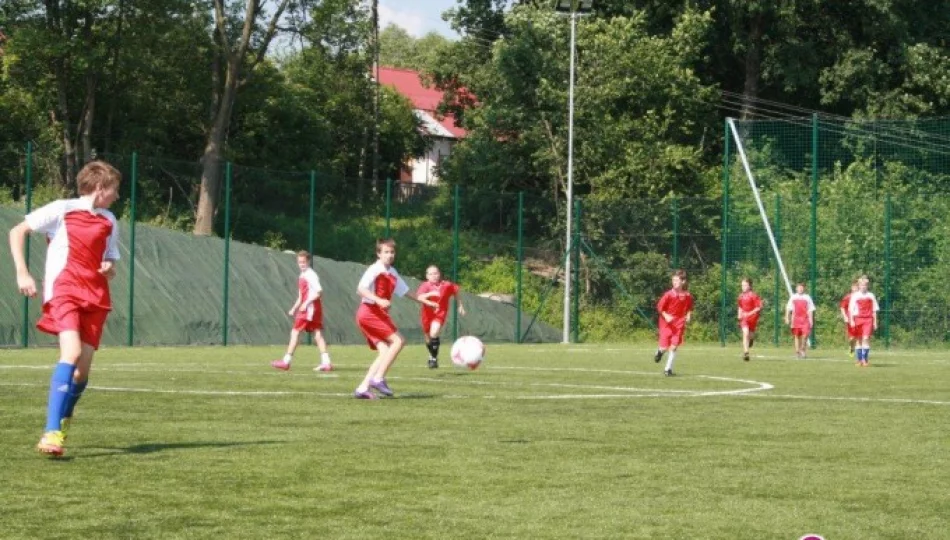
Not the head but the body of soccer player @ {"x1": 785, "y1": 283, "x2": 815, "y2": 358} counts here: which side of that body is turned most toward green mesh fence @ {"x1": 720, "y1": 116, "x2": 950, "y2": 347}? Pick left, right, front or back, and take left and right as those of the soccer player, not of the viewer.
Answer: back

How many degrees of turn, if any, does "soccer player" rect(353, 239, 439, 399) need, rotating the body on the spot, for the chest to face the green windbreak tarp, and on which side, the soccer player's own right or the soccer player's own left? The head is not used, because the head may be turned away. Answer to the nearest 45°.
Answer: approximately 135° to the soccer player's own left

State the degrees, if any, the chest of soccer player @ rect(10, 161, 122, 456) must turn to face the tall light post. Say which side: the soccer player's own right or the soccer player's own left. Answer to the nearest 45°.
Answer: approximately 90° to the soccer player's own left

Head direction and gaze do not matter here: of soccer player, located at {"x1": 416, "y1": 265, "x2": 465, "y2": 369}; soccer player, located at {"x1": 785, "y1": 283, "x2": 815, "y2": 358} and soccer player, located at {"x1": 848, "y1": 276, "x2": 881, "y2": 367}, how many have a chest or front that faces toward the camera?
3

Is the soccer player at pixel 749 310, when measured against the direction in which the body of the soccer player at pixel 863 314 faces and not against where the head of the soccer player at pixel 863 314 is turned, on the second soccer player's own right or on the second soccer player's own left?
on the second soccer player's own right

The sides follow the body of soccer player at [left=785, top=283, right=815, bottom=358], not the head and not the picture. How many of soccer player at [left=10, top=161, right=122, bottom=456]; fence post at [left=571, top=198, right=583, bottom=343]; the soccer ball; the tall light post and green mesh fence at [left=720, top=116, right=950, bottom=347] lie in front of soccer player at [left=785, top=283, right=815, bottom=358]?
2

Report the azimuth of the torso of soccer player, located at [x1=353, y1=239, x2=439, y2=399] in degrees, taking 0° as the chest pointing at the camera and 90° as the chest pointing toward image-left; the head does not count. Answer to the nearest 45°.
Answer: approximately 315°

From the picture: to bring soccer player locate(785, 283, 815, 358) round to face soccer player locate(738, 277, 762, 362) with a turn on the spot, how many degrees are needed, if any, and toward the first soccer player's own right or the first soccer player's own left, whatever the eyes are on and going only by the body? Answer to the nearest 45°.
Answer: approximately 45° to the first soccer player's own right

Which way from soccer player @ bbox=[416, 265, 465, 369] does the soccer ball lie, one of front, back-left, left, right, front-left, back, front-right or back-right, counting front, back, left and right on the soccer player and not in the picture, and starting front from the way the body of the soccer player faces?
front

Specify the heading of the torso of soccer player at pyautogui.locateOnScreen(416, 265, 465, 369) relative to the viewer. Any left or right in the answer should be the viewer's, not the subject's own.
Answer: facing the viewer

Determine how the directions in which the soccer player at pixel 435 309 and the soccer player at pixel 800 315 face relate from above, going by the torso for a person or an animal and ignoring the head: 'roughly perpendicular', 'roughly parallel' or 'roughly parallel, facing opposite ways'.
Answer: roughly parallel

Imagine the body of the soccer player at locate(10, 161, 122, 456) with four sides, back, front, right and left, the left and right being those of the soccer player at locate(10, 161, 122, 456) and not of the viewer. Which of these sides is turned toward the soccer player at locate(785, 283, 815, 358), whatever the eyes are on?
left

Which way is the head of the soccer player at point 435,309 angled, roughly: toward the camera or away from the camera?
toward the camera

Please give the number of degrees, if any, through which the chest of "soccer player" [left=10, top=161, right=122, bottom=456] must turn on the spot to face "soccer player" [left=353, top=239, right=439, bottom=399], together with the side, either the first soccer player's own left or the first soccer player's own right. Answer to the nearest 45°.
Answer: approximately 90° to the first soccer player's own left

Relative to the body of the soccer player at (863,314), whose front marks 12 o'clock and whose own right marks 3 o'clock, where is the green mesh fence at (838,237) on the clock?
The green mesh fence is roughly at 6 o'clock from the soccer player.
